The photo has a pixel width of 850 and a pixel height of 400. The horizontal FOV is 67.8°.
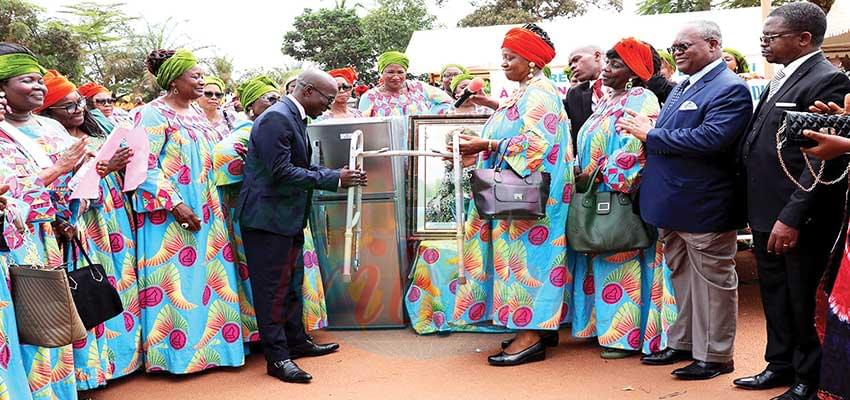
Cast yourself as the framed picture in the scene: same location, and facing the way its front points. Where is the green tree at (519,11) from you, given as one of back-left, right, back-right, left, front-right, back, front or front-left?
back

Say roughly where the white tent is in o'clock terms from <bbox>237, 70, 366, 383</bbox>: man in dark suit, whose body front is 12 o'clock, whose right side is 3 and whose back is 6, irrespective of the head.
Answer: The white tent is roughly at 10 o'clock from the man in dark suit.

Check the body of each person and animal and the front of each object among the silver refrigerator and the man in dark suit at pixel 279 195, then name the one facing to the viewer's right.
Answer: the man in dark suit

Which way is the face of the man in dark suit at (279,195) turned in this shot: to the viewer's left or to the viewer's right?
to the viewer's right

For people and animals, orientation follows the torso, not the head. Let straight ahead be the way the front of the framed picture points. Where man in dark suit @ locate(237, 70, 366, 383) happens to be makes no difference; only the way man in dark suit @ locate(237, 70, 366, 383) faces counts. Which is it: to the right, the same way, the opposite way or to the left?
to the left
